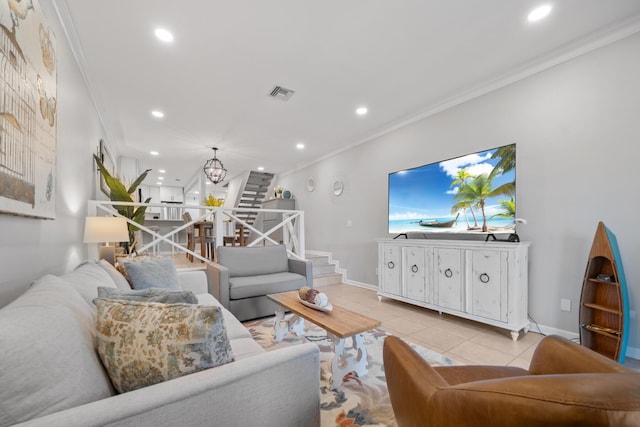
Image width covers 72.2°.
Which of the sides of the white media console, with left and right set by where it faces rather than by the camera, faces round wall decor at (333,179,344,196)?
right

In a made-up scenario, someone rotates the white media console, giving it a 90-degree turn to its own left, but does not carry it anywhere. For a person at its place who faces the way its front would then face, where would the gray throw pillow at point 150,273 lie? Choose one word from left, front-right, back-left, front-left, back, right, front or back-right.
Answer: right

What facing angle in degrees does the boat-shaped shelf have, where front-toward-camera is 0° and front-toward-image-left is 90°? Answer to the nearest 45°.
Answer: approximately 45°

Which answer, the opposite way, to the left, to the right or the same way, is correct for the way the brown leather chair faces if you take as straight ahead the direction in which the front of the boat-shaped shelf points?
to the right

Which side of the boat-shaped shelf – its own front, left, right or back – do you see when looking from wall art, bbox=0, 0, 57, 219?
front

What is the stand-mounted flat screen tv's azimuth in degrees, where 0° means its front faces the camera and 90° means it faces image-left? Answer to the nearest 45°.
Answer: approximately 45°

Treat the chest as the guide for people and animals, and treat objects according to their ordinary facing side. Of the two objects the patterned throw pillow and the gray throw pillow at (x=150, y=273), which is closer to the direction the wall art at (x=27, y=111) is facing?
the patterned throw pillow

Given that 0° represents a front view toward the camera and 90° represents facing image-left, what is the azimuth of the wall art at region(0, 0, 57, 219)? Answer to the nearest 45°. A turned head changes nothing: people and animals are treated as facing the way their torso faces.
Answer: approximately 315°

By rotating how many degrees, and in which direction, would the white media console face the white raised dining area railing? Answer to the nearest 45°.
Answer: approximately 45° to its right
